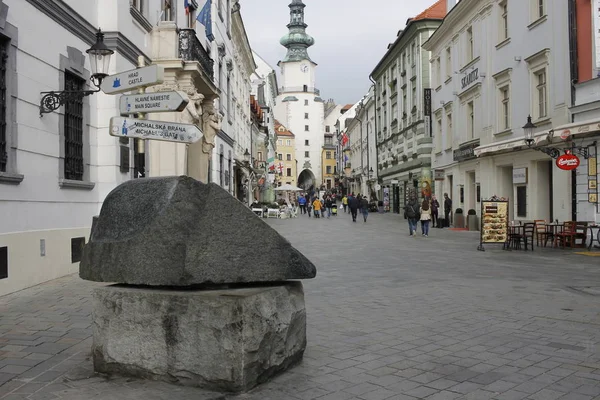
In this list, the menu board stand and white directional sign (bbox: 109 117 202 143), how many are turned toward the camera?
2

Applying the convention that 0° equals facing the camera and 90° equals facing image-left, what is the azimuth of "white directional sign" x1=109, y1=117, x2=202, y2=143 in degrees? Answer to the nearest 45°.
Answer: approximately 0°

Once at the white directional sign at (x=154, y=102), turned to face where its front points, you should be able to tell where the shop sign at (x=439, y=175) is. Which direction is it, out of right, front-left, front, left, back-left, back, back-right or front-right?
back-left

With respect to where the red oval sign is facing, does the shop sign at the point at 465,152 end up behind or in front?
behind

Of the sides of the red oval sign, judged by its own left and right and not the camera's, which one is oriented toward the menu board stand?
right

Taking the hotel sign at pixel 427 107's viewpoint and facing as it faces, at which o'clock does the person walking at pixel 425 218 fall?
The person walking is roughly at 12 o'clock from the hotel sign.

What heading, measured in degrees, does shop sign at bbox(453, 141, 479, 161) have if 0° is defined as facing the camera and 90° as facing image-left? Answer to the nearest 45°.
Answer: approximately 45°
